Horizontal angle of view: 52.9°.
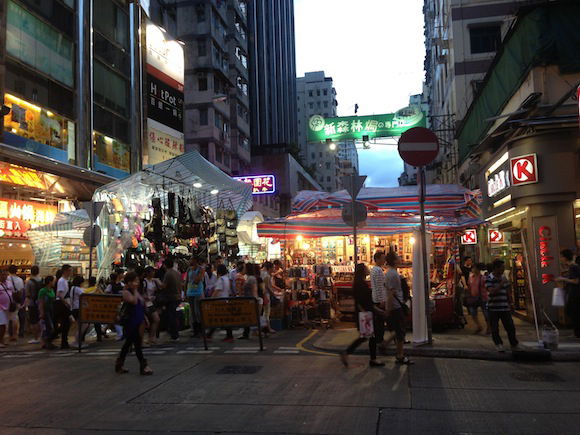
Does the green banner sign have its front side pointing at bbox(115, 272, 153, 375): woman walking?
yes

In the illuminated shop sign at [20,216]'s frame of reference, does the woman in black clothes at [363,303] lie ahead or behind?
ahead

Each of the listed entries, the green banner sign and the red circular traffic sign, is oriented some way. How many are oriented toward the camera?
2

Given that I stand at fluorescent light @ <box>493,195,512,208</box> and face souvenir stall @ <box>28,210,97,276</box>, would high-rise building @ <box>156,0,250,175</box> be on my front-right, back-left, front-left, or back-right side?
front-right

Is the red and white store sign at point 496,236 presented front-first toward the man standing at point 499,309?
yes

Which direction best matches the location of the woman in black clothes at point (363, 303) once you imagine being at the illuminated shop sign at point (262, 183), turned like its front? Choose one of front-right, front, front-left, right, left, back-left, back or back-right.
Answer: front

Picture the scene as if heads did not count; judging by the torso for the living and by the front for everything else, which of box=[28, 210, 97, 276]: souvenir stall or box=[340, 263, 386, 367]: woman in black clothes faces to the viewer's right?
the woman in black clothes

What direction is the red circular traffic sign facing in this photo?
toward the camera

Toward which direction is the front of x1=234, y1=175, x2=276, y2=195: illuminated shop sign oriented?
toward the camera

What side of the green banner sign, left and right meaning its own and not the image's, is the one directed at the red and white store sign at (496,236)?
front

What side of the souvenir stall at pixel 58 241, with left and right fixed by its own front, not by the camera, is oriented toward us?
front

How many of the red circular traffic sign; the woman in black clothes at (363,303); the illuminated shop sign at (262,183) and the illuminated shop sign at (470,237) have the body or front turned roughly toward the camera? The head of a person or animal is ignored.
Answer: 3

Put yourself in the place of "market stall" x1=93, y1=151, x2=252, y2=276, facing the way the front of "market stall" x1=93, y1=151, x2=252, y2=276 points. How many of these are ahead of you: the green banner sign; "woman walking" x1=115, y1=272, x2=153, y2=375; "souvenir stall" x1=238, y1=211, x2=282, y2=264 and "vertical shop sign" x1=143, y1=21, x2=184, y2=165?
1

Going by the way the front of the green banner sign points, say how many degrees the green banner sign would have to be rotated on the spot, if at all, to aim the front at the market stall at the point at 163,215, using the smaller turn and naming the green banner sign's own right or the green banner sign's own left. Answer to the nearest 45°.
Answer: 0° — it already faces it
